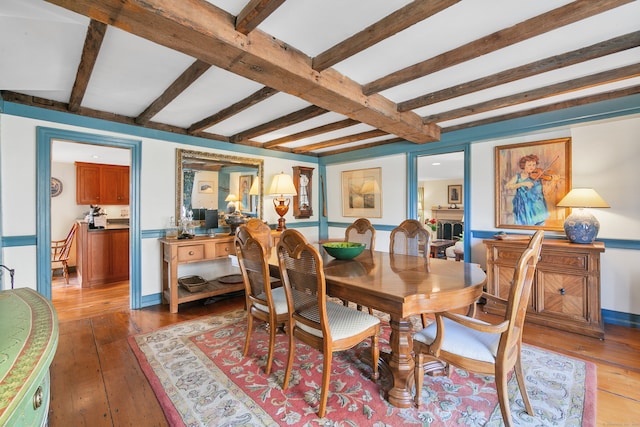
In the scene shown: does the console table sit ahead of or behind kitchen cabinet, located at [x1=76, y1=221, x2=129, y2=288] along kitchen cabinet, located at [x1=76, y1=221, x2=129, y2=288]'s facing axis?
ahead

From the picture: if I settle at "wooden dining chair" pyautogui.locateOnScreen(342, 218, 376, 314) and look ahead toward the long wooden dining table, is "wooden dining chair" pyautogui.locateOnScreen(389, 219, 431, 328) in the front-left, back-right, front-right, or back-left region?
front-left

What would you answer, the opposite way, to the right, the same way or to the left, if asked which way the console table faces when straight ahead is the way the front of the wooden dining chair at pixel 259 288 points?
to the right

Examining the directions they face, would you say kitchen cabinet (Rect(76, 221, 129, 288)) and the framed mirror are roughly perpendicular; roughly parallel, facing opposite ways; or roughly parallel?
roughly parallel

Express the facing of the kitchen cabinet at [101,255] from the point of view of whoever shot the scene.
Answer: facing the viewer and to the right of the viewer

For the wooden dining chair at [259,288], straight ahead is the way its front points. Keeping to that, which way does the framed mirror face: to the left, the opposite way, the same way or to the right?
to the right

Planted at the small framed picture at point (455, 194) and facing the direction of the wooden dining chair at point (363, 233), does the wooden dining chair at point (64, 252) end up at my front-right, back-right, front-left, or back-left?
front-right

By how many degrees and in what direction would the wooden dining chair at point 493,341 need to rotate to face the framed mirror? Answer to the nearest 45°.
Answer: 0° — it already faces it

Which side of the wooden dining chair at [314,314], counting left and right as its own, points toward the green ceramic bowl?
front

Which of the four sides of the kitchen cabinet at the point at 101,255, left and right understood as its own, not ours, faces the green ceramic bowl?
front

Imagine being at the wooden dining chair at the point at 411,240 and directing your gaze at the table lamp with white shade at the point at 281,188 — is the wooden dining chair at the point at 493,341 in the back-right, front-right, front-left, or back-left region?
back-left

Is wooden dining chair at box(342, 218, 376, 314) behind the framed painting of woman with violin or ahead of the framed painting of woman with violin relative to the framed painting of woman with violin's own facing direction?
ahead

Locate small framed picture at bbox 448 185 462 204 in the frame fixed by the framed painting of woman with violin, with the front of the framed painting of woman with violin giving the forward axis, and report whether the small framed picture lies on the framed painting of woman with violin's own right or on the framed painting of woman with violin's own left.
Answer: on the framed painting of woman with violin's own right

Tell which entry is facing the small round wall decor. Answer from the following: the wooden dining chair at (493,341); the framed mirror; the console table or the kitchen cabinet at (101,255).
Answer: the wooden dining chair

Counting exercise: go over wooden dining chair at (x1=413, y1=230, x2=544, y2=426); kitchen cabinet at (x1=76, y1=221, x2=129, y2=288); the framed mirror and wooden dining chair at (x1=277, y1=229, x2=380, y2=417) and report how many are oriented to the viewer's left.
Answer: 1

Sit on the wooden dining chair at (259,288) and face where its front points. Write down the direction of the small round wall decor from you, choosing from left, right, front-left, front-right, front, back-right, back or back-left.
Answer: left
